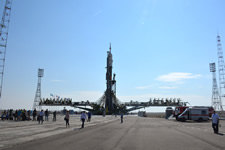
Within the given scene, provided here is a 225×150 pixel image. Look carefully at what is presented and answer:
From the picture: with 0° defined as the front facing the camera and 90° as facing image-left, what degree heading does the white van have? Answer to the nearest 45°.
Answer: approximately 90°
